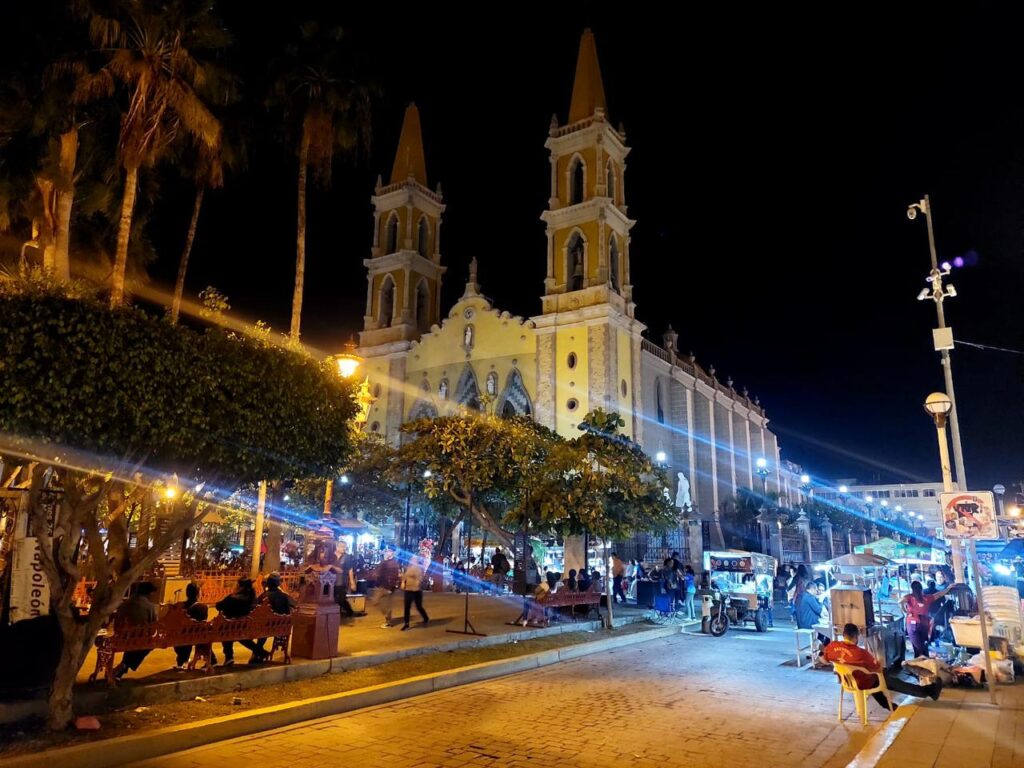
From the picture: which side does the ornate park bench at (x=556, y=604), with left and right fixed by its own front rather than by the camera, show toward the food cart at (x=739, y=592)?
right

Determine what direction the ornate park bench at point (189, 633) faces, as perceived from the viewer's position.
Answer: facing away from the viewer and to the left of the viewer

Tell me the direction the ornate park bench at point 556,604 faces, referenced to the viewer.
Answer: facing away from the viewer and to the left of the viewer
